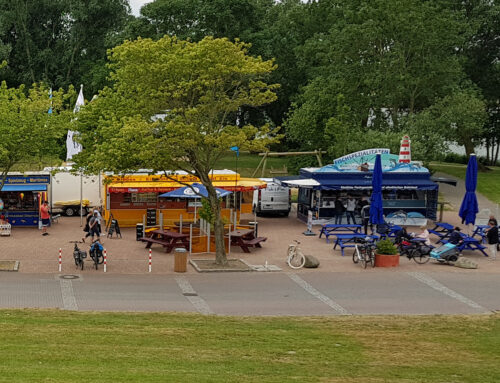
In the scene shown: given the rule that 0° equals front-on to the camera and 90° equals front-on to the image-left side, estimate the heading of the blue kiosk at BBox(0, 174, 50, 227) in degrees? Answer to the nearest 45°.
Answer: approximately 0°

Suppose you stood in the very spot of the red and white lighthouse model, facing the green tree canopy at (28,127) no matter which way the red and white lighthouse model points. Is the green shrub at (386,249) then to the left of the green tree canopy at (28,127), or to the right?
left

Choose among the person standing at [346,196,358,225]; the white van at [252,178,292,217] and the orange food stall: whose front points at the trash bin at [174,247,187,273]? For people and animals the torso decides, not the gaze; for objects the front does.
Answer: the orange food stall

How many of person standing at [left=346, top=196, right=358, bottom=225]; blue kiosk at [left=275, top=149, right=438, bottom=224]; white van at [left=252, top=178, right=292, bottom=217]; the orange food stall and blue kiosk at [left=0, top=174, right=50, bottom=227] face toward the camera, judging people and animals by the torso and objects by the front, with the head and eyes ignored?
3

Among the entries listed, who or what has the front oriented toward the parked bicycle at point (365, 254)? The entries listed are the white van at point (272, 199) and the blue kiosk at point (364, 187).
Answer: the blue kiosk
